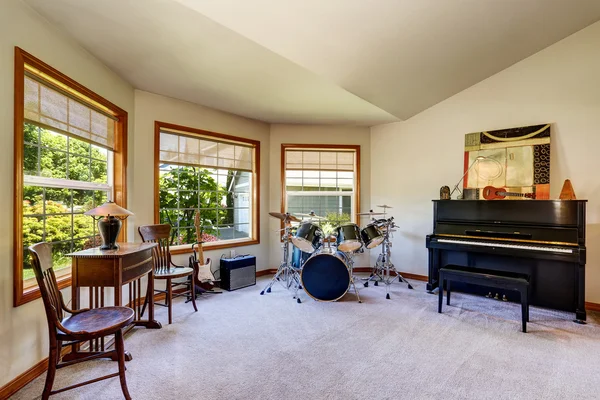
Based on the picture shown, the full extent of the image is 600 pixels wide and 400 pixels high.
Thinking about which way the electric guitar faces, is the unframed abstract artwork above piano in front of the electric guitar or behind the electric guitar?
in front

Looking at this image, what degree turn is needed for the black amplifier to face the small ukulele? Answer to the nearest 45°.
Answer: approximately 45° to its left

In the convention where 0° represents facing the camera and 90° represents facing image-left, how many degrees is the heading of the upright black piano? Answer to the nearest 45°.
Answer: approximately 45°

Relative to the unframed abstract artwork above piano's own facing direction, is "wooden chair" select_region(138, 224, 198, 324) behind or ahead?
ahead
